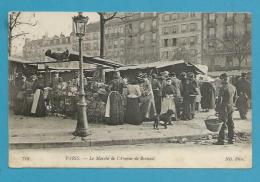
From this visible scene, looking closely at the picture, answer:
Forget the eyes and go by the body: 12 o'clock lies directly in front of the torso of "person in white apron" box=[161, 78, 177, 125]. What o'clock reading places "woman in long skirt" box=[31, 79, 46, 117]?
The woman in long skirt is roughly at 3 o'clock from the person in white apron.

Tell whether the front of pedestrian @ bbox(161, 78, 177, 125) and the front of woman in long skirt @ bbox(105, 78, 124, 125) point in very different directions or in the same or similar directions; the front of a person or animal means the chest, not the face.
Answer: very different directions

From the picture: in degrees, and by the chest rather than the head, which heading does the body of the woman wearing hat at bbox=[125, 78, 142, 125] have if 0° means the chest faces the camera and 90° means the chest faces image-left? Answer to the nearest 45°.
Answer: approximately 180°

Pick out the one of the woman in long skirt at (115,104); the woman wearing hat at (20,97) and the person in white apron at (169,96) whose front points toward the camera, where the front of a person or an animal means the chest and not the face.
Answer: the person in white apron

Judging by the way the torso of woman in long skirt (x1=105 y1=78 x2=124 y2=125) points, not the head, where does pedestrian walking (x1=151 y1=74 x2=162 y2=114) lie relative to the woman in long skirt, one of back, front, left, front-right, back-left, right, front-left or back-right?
right

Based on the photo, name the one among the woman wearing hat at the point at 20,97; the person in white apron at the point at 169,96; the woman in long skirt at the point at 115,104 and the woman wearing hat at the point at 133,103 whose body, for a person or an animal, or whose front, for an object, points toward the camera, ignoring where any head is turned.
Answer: the person in white apron

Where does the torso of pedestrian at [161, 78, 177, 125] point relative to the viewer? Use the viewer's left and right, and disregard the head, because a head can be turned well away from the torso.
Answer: facing the viewer

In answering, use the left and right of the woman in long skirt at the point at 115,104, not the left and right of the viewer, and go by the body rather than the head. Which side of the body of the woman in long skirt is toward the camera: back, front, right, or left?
back
